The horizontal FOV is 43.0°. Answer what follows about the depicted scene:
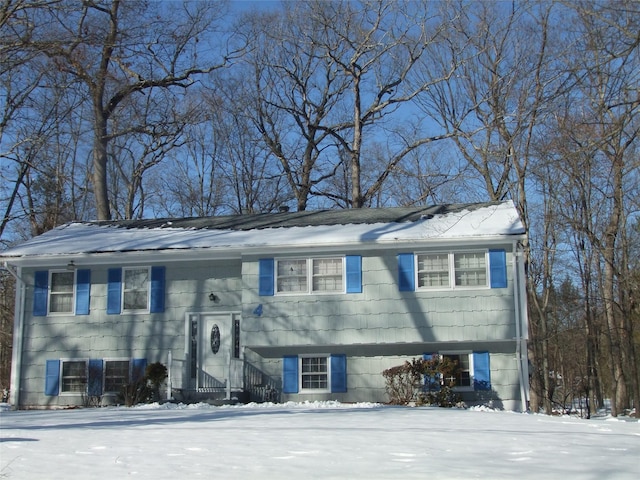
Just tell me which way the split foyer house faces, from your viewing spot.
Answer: facing the viewer

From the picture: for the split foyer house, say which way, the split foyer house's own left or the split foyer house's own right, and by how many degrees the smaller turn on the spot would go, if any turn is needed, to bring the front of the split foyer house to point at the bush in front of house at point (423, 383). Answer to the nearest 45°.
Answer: approximately 90° to the split foyer house's own left
